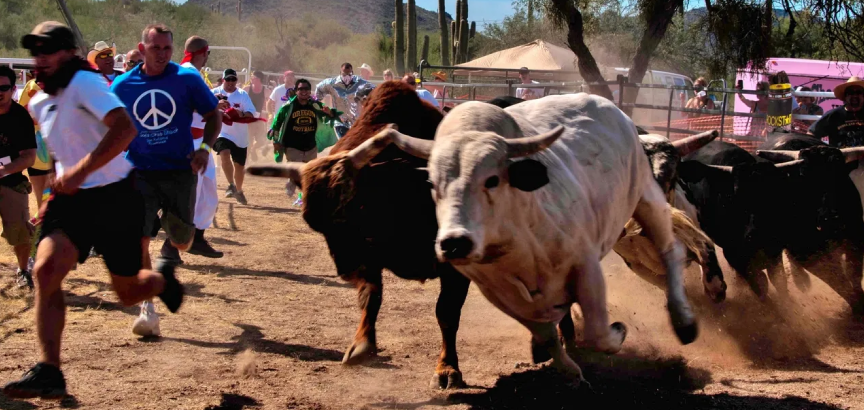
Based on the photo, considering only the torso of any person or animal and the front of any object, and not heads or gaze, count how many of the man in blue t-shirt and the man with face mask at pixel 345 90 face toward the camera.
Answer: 2

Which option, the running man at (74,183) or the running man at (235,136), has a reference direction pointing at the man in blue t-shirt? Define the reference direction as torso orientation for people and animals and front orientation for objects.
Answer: the running man at (235,136)

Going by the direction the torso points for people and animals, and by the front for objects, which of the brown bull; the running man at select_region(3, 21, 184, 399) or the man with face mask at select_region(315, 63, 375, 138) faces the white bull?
the man with face mask

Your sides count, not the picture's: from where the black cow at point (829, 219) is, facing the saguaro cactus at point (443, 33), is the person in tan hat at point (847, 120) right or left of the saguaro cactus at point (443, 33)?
right

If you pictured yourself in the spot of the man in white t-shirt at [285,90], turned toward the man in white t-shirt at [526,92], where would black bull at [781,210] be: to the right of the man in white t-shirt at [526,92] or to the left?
right

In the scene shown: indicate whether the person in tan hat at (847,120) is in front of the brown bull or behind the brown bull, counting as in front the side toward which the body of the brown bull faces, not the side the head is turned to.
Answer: behind

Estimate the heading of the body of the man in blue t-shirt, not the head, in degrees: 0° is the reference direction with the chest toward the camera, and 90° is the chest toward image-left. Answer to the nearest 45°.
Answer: approximately 0°
